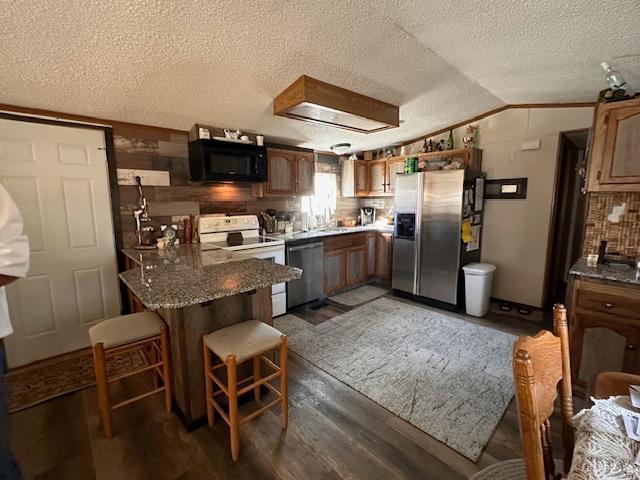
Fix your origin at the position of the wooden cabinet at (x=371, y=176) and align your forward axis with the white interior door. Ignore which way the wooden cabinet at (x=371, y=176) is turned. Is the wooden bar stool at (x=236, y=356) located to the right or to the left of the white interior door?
left

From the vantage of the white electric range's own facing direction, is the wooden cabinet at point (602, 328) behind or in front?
in front

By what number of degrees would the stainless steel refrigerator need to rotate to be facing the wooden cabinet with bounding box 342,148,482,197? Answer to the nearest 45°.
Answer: approximately 90° to its right

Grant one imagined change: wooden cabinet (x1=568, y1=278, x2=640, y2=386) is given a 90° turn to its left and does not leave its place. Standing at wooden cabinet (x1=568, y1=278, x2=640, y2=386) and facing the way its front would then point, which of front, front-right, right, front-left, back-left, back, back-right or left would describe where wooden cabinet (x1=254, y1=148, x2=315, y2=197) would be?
back-right

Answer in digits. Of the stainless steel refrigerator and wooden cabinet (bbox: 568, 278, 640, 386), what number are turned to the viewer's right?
0

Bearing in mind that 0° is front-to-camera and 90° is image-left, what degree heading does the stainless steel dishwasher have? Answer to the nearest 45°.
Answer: approximately 315°

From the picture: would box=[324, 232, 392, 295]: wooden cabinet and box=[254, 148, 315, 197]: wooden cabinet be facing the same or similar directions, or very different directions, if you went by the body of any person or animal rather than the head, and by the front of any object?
same or similar directions

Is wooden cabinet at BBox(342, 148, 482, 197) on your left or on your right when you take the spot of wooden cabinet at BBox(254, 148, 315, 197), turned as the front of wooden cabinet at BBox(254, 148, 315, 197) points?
on your left

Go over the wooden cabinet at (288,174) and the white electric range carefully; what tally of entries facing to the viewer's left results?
0

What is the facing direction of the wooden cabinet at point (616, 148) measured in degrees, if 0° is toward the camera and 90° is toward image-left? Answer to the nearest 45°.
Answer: approximately 45°

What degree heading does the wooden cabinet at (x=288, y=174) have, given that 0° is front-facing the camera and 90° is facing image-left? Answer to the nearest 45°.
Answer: approximately 315°

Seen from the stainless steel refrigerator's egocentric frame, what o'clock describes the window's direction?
The window is roughly at 2 o'clock from the stainless steel refrigerator.

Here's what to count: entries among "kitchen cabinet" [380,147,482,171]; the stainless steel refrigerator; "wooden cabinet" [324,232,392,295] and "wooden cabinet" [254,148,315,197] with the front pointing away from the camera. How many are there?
0

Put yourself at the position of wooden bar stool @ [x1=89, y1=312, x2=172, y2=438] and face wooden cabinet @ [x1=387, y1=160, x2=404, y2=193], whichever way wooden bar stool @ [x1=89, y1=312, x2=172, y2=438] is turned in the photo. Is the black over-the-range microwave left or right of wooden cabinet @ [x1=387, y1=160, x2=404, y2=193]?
left
